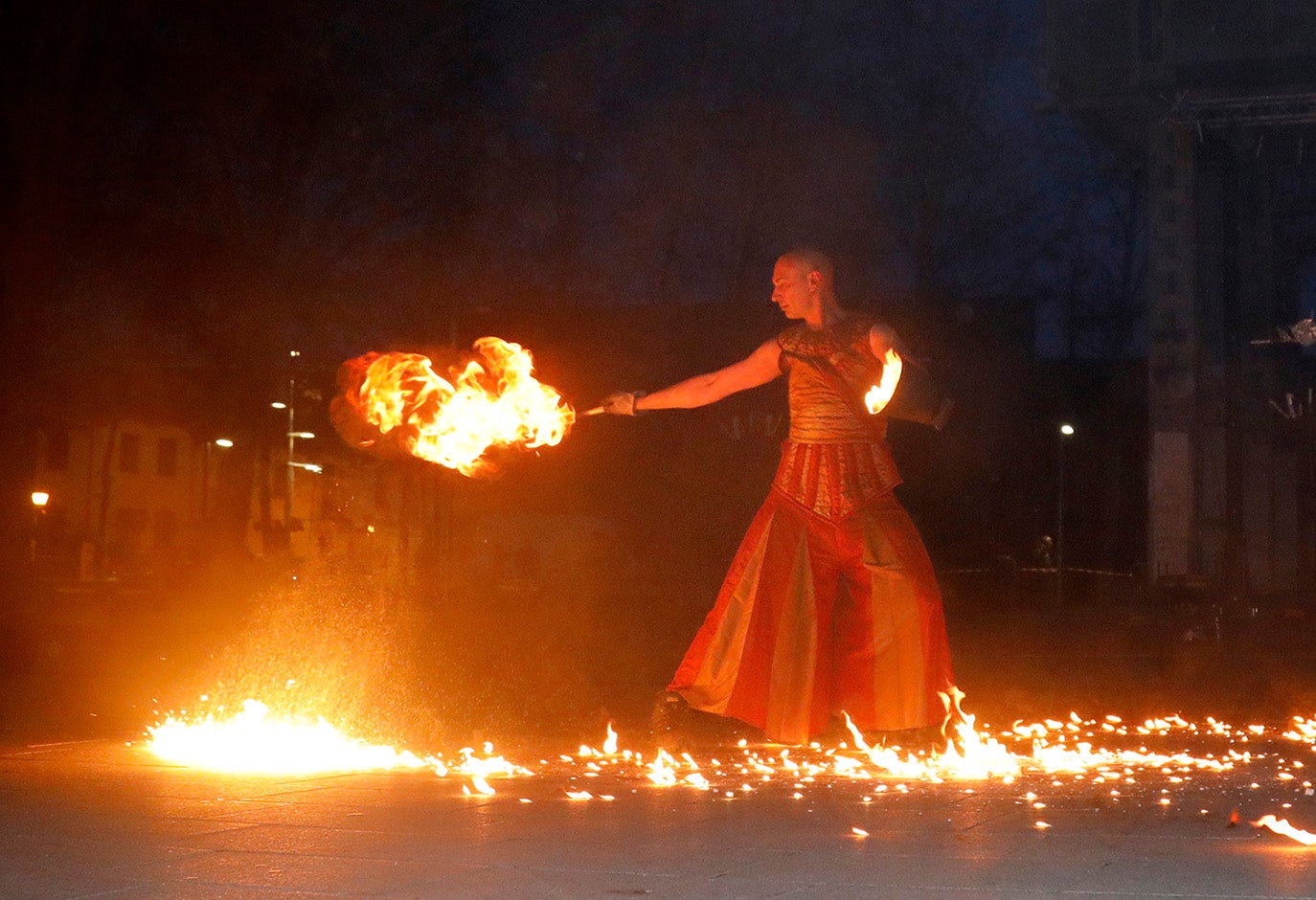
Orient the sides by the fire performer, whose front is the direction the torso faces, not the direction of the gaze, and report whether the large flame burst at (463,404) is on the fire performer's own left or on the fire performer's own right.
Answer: on the fire performer's own right

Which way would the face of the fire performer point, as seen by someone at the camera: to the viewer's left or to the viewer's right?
to the viewer's left

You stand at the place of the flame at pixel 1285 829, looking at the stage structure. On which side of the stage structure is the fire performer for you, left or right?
left

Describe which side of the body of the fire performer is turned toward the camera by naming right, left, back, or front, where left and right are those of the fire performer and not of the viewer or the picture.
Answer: front

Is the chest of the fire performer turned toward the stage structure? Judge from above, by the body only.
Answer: no

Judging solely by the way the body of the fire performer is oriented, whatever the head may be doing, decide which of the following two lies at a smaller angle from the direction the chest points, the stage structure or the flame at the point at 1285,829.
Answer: the flame
